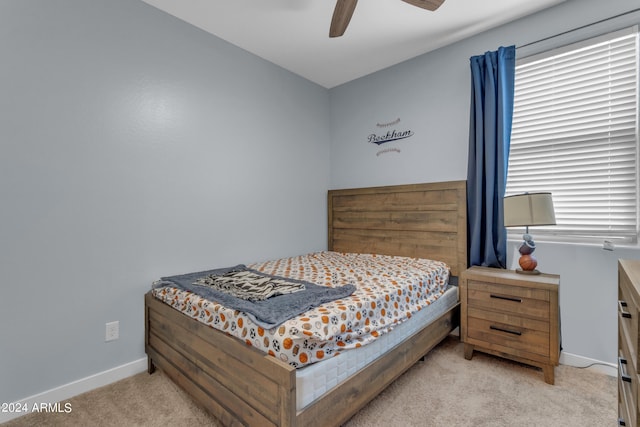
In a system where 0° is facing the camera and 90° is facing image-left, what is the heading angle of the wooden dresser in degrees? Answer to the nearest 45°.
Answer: approximately 90°

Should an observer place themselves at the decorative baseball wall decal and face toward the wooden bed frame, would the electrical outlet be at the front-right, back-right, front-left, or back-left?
front-right

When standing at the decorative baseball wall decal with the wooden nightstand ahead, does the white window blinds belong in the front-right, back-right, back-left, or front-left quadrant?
front-left

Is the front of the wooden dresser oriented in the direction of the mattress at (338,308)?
yes

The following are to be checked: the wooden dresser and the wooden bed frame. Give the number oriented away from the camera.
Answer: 0

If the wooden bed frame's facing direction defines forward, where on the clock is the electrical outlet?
The electrical outlet is roughly at 2 o'clock from the wooden bed frame.

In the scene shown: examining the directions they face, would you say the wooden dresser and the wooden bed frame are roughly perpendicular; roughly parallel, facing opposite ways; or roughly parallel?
roughly perpendicular

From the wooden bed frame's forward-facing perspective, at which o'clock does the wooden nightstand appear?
The wooden nightstand is roughly at 7 o'clock from the wooden bed frame.

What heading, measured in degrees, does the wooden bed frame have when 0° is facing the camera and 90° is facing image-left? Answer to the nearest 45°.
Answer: approximately 45°
